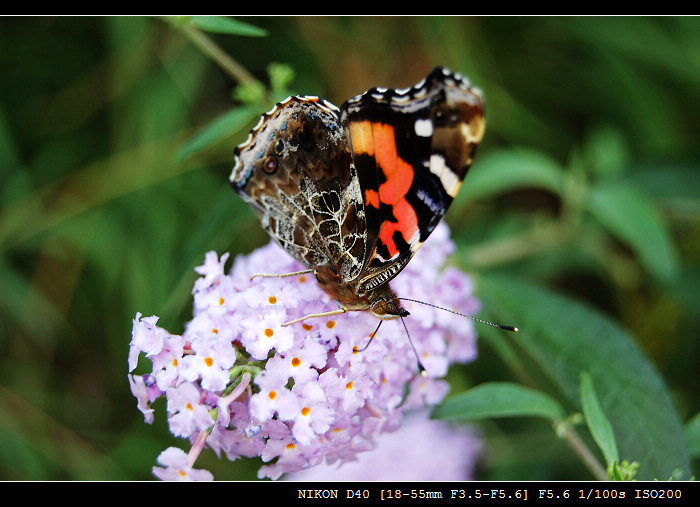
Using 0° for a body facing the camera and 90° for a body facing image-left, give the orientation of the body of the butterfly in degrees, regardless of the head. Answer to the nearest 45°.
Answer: approximately 270°

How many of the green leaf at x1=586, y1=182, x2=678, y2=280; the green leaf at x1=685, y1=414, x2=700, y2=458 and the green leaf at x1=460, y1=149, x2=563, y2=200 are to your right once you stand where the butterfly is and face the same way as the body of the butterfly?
0

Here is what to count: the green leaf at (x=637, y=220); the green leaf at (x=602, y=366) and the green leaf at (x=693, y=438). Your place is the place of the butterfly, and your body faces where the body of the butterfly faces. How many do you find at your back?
0
